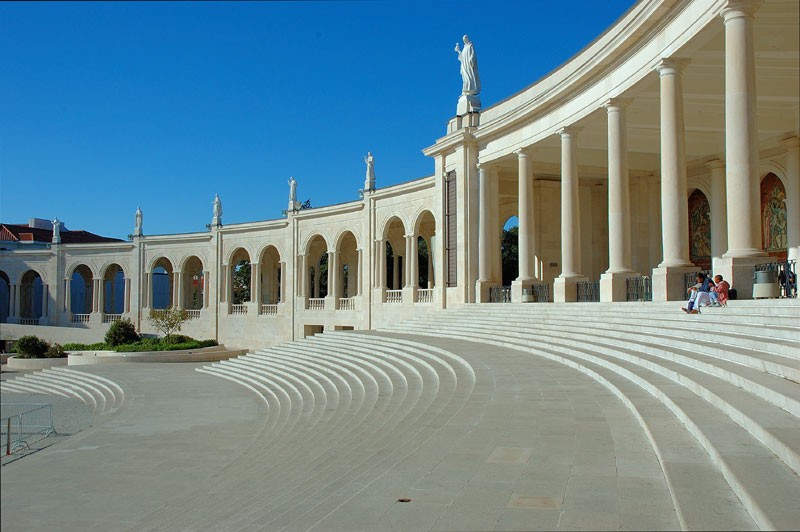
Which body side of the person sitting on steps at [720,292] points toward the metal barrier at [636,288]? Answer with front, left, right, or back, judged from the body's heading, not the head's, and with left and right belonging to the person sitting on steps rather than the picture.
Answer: right

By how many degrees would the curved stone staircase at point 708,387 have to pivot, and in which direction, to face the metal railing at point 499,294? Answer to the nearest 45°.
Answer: approximately 135° to its right

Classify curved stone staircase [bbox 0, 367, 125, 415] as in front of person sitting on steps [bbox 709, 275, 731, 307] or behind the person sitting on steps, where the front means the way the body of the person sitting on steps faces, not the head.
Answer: in front

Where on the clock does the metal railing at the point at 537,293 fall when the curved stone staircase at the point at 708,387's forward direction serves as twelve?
The metal railing is roughly at 4 o'clock from the curved stone staircase.

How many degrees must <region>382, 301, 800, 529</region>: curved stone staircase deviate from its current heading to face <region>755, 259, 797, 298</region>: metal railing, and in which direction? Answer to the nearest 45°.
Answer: approximately 135° to its right

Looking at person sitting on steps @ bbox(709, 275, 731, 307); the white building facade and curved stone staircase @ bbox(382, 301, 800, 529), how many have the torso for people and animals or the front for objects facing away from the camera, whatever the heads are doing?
0

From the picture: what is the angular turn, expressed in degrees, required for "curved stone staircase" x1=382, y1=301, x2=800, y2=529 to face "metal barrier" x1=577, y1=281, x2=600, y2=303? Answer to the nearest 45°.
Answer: approximately 135° to its right

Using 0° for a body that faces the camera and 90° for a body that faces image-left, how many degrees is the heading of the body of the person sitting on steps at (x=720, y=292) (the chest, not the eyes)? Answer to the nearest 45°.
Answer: approximately 90°

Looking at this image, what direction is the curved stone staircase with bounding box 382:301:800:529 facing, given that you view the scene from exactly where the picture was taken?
facing the viewer and to the left of the viewer

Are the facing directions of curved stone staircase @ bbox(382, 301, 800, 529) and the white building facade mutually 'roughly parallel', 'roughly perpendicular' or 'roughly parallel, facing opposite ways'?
roughly parallel

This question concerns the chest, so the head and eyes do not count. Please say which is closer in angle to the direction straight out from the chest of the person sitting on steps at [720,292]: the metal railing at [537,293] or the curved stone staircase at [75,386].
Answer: the curved stone staircase

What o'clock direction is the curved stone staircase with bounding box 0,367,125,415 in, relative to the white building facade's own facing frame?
The curved stone staircase is roughly at 2 o'clock from the white building facade.
